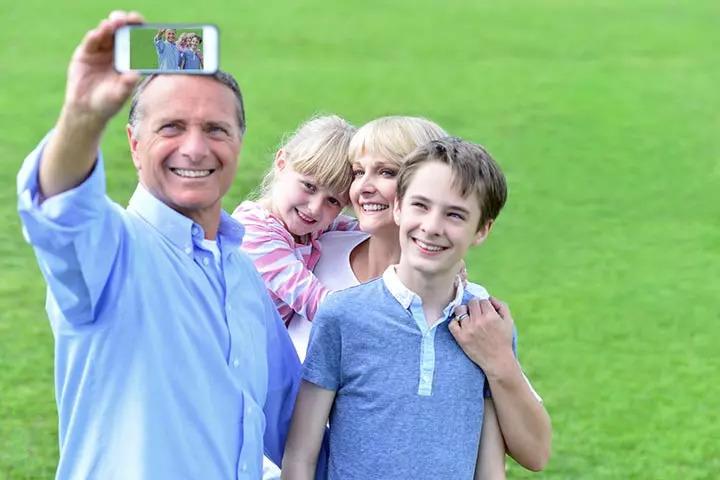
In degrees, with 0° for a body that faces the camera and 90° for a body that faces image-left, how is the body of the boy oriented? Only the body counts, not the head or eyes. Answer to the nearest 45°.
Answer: approximately 0°

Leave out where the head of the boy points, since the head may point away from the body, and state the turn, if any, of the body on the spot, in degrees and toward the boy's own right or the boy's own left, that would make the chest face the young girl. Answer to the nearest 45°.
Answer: approximately 135° to the boy's own right

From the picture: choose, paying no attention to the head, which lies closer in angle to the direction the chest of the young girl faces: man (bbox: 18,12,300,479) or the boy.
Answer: the boy

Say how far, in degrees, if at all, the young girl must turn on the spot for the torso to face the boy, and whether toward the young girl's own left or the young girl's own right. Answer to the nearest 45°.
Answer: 0° — they already face them

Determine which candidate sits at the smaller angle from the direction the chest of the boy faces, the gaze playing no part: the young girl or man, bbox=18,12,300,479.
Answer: the man

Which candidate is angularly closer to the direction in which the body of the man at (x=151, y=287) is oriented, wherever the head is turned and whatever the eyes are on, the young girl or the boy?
the boy

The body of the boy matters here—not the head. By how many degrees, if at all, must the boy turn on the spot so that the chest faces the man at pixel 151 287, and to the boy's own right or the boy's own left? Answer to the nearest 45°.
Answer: approximately 45° to the boy's own right

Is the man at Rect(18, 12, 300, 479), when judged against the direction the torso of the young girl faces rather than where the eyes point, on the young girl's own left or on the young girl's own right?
on the young girl's own right

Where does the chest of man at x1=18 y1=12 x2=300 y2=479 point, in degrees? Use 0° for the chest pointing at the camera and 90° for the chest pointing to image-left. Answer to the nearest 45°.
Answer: approximately 315°

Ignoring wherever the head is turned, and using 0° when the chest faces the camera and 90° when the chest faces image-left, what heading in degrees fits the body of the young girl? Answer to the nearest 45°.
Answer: approximately 315°
